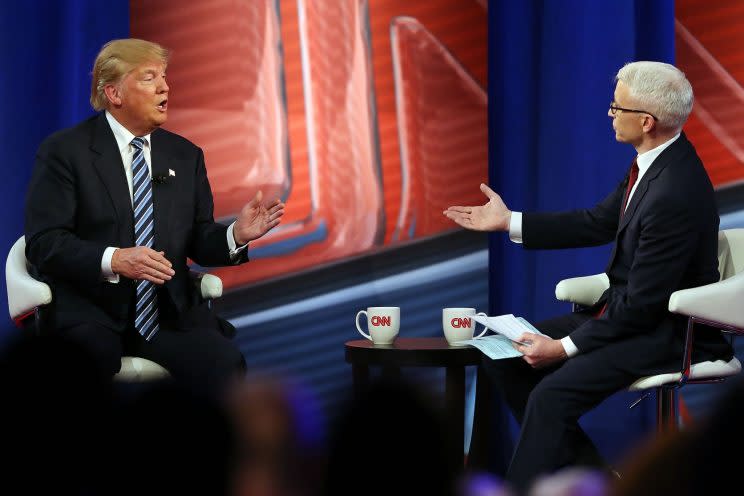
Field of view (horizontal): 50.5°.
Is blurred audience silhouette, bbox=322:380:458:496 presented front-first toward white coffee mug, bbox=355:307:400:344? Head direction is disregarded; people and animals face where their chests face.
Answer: yes

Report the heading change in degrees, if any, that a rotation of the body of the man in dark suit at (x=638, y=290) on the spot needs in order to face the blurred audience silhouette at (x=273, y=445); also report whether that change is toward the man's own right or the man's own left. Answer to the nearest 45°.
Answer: approximately 90° to the man's own left

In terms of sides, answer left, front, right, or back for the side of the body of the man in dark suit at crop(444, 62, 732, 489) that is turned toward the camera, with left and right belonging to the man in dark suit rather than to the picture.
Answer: left

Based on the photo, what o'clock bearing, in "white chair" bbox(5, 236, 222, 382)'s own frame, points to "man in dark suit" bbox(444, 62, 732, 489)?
The man in dark suit is roughly at 11 o'clock from the white chair.

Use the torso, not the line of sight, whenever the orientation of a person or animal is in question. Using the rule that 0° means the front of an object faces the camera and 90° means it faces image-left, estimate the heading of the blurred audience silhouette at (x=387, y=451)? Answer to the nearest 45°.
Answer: approximately 180°

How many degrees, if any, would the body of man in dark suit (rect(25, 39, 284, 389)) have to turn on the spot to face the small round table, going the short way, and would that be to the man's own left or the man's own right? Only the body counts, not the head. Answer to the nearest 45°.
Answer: approximately 45° to the man's own left

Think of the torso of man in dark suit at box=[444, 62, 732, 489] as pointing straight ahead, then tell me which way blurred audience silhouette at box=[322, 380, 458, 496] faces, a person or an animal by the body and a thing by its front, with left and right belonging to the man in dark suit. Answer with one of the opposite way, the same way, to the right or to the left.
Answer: to the right

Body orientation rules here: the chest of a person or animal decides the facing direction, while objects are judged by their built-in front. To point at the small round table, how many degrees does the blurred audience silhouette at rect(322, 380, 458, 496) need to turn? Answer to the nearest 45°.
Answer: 0° — they already face it
